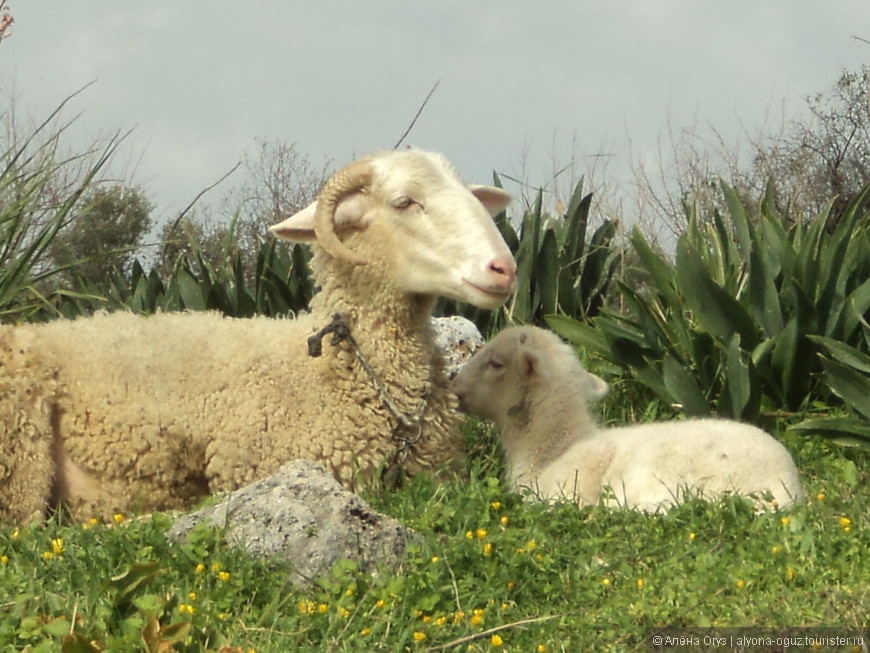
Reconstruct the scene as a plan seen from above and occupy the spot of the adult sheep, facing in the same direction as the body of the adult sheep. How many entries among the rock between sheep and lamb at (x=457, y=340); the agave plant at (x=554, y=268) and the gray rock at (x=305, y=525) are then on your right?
1

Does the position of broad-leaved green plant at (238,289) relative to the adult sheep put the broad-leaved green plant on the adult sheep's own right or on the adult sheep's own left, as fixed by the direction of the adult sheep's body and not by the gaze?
on the adult sheep's own left

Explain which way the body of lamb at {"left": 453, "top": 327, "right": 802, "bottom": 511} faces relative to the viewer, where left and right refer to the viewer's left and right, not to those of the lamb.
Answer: facing to the left of the viewer

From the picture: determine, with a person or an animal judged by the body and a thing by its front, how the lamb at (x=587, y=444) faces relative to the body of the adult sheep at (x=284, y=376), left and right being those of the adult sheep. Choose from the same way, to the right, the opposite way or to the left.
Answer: the opposite way

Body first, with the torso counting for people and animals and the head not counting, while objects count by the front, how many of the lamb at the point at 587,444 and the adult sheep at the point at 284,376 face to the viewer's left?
1

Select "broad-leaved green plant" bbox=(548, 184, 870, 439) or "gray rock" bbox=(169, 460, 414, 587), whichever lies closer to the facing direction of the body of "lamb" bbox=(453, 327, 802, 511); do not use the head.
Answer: the gray rock

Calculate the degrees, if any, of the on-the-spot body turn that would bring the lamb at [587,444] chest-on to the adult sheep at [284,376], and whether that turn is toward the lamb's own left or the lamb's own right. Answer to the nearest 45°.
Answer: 0° — it already faces it

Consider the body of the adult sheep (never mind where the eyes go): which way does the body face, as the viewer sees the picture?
to the viewer's right

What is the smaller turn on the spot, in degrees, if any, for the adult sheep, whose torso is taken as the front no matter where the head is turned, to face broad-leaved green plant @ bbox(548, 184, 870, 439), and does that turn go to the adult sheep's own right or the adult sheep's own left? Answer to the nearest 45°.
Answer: approximately 45° to the adult sheep's own left

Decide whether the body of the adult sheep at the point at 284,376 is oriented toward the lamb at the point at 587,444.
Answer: yes

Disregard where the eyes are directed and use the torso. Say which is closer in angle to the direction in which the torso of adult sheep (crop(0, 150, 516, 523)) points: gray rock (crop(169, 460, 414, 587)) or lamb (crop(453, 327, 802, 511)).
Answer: the lamb

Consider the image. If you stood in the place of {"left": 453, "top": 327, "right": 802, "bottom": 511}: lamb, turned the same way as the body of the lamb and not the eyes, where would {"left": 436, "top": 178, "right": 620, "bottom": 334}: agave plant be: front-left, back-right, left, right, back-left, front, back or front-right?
right
